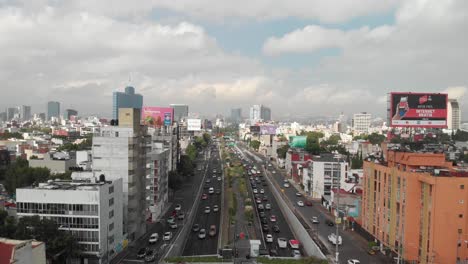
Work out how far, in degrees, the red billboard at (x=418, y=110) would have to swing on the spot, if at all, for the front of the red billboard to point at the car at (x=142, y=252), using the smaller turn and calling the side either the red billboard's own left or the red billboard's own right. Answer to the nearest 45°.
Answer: approximately 45° to the red billboard's own right

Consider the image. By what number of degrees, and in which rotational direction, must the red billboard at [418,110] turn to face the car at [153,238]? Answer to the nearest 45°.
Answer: approximately 45° to its right

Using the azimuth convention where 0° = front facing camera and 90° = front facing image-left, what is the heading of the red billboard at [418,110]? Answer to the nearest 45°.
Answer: approximately 0°

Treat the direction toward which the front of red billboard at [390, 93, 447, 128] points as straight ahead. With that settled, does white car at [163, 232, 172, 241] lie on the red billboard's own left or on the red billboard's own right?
on the red billboard's own right

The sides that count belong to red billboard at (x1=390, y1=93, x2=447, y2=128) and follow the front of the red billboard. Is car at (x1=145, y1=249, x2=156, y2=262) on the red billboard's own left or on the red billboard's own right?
on the red billboard's own right
